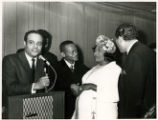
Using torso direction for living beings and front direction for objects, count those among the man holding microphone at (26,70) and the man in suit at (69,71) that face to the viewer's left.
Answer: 0

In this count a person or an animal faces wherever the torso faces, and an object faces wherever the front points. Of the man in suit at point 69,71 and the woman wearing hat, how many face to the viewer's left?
1

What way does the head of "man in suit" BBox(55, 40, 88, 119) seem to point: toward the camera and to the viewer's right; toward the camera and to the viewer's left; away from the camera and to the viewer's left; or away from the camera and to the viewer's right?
toward the camera and to the viewer's right

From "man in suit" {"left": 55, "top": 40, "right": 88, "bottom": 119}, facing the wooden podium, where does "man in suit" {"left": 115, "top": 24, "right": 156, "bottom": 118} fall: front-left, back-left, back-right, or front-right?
back-left

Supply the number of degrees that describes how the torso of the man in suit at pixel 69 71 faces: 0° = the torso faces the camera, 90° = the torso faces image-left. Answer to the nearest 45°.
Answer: approximately 315°

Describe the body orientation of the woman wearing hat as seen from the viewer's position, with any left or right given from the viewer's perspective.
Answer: facing to the left of the viewer
